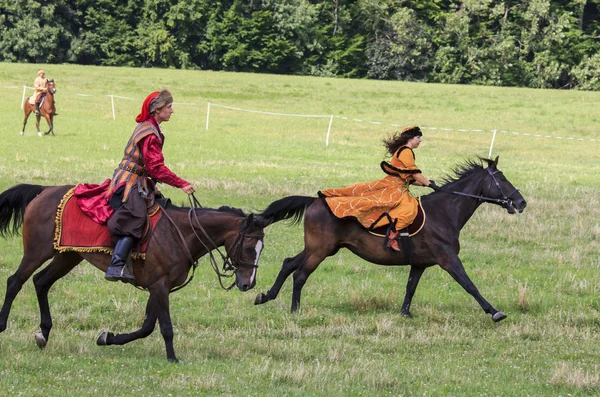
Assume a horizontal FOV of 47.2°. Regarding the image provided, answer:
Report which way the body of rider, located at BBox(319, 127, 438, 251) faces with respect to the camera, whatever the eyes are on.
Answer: to the viewer's right

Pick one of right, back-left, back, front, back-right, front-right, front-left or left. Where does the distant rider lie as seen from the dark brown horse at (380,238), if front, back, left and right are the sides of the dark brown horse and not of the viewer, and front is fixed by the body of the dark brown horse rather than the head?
back-left

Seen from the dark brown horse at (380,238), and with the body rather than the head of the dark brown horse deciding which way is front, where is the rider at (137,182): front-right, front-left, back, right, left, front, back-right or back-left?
back-right

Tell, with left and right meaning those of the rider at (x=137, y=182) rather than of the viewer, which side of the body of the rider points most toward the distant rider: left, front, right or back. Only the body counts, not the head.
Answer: left

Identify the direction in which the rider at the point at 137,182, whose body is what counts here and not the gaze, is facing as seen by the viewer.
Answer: to the viewer's right

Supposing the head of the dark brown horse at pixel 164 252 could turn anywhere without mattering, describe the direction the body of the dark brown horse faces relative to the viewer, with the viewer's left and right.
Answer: facing to the right of the viewer

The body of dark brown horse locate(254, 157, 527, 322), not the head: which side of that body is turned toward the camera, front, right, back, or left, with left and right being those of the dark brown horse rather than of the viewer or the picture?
right

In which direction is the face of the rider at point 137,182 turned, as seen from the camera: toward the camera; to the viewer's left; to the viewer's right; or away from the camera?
to the viewer's right

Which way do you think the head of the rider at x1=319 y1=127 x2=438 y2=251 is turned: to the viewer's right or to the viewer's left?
to the viewer's right

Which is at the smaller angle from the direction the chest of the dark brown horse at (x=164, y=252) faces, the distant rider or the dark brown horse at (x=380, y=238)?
the dark brown horse

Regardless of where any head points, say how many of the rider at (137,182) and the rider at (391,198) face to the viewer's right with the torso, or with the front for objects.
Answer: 2
